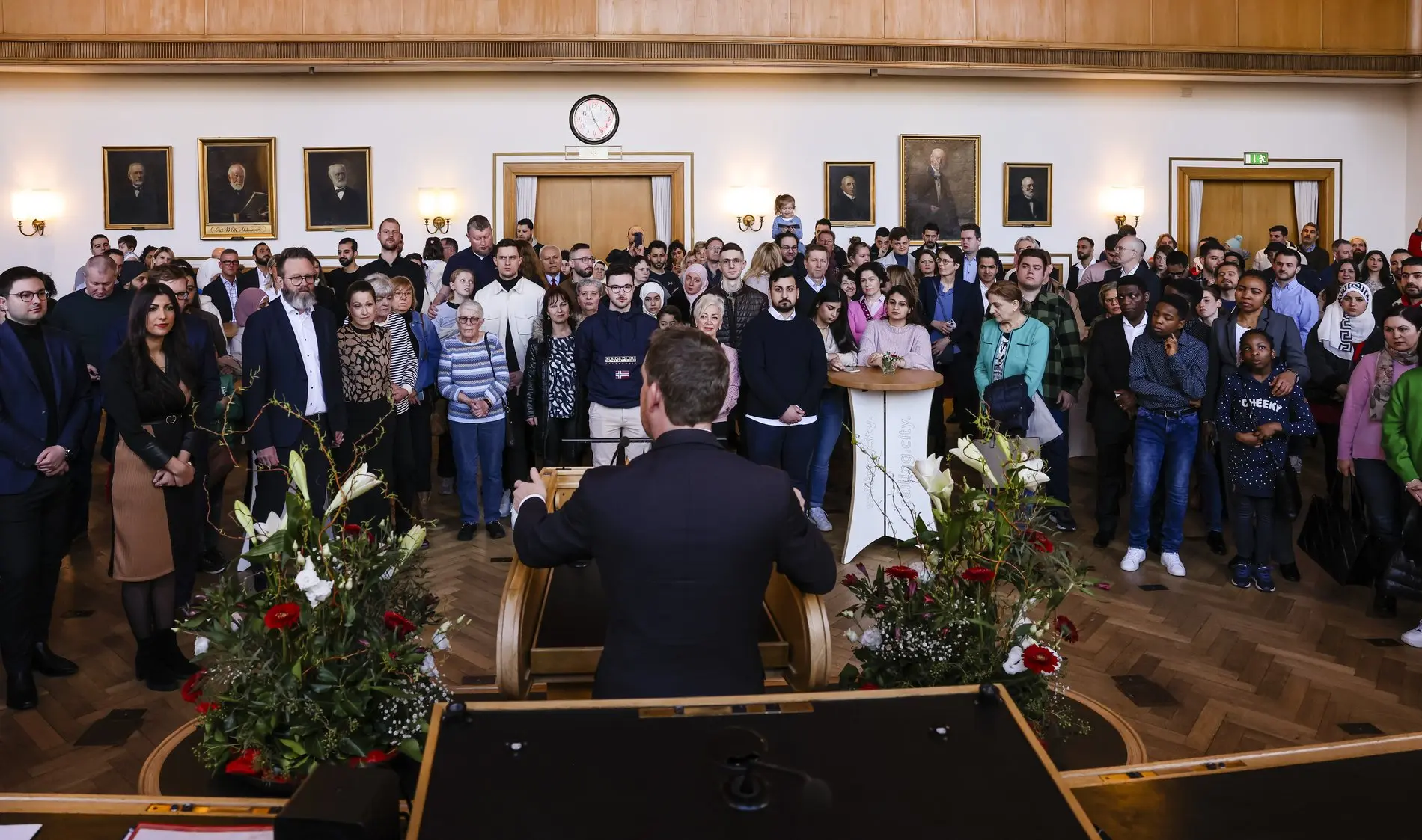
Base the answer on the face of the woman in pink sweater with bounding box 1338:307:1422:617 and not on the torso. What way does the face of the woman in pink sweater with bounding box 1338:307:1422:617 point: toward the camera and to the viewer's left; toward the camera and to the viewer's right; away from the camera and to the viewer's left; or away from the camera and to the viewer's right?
toward the camera and to the viewer's left

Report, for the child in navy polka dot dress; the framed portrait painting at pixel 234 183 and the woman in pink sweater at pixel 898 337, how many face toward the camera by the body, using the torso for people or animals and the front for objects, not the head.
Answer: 3

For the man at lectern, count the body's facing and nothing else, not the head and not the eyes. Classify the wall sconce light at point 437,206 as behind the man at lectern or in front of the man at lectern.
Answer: in front

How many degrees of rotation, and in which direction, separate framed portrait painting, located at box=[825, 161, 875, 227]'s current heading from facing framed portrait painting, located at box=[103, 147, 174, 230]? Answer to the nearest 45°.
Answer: approximately 90° to its right

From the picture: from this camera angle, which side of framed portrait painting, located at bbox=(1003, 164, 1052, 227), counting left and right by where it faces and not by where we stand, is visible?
front

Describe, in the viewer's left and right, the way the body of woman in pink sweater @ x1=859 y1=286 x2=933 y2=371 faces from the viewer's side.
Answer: facing the viewer

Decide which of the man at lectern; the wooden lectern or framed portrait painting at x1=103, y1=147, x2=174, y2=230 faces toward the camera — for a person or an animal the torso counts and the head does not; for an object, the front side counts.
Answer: the framed portrait painting

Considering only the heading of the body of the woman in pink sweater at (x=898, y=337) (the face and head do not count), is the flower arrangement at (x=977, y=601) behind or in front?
in front

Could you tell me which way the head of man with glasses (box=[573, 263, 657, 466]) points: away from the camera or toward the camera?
toward the camera

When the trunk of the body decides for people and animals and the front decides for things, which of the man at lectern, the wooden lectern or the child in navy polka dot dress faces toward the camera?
the child in navy polka dot dress

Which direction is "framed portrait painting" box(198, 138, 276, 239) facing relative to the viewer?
toward the camera

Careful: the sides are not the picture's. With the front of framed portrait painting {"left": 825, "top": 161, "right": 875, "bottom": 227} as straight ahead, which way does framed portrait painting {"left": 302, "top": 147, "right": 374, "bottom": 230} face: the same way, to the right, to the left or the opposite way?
the same way

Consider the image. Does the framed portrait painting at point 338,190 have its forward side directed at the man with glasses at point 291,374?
yes

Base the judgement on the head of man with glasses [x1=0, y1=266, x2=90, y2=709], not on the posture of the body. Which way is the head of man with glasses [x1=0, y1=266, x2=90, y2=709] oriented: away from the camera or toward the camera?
toward the camera

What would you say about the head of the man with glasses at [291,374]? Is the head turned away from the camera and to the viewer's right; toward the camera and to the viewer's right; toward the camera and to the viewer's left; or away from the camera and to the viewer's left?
toward the camera and to the viewer's right

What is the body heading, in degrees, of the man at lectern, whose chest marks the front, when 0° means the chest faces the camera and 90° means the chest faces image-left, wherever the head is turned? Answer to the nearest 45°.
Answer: approximately 180°

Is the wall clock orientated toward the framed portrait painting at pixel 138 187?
no

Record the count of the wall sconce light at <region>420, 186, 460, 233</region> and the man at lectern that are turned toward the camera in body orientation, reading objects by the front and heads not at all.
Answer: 1
